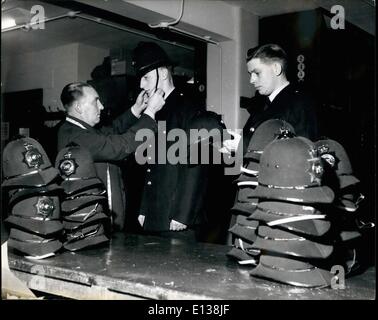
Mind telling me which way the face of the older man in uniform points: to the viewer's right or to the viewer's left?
to the viewer's right

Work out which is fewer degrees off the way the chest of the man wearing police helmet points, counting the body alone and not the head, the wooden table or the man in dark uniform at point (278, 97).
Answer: the wooden table

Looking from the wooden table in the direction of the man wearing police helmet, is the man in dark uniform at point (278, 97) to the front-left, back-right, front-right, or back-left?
front-right

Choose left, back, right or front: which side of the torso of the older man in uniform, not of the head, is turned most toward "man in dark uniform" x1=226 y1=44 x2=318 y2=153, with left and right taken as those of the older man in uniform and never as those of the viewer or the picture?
front

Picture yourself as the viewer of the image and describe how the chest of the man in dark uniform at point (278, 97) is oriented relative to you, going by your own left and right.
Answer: facing the viewer and to the left of the viewer

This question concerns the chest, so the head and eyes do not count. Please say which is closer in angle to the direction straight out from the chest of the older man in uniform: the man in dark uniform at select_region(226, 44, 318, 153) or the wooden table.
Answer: the man in dark uniform

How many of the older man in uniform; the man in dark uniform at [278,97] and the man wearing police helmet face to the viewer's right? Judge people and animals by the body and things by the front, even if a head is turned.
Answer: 1

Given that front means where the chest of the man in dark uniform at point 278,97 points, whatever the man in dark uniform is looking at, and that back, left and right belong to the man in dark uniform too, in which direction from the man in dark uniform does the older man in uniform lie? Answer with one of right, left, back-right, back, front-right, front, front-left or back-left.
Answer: front-right

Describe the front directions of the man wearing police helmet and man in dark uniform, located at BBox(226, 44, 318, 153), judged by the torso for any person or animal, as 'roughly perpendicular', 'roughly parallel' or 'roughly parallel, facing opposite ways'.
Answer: roughly parallel

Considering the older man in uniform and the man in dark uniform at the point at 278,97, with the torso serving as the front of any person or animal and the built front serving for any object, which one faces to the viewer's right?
the older man in uniform

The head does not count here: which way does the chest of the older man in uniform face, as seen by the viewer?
to the viewer's right

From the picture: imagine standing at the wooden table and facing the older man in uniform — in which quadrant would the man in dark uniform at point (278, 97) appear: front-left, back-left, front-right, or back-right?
front-right

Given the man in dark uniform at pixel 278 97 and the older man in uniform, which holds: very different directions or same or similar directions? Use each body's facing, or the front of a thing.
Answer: very different directions

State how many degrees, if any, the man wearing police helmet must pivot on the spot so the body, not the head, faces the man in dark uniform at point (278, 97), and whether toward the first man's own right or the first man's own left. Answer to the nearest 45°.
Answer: approximately 90° to the first man's own left
